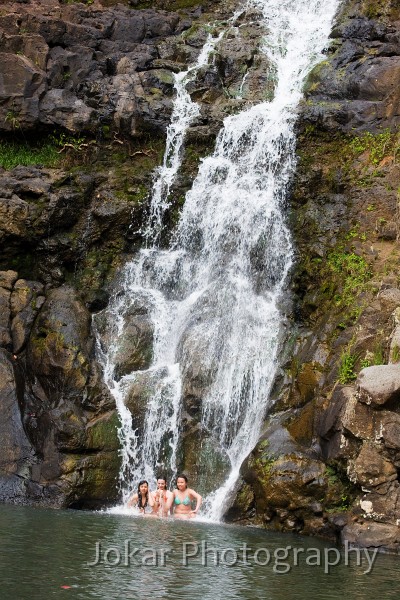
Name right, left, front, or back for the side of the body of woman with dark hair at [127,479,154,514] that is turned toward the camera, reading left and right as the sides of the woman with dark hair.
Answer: front

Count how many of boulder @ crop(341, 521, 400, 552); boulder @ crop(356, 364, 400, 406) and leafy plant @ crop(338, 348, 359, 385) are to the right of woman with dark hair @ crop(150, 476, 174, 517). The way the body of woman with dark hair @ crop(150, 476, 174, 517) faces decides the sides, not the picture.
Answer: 0

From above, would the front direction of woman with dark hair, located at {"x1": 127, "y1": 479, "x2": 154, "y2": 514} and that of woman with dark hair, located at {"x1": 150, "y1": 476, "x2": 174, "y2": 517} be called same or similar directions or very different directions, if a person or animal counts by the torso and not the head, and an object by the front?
same or similar directions

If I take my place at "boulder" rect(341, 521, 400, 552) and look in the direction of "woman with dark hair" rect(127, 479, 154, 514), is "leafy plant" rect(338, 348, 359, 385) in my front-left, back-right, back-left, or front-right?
front-right

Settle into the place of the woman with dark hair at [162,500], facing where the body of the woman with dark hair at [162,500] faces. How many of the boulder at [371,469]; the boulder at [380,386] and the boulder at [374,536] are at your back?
0

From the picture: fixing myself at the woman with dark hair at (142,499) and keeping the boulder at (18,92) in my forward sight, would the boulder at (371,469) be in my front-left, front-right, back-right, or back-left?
back-right

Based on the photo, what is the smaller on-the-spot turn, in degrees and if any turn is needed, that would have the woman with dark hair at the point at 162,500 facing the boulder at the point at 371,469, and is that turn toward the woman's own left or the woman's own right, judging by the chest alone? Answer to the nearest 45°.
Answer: approximately 45° to the woman's own left

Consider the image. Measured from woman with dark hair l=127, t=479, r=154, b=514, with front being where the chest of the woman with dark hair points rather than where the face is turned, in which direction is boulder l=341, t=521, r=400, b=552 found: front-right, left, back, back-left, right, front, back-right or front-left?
front-left

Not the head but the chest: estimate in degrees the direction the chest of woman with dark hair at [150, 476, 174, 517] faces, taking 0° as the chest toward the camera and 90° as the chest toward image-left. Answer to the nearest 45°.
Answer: approximately 0°

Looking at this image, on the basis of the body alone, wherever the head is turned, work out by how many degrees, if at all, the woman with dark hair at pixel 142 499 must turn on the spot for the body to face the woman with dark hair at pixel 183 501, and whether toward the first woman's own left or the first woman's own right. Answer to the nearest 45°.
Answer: approximately 45° to the first woman's own left

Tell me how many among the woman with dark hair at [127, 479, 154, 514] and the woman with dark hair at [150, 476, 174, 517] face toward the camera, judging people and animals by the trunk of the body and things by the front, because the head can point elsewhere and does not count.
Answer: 2

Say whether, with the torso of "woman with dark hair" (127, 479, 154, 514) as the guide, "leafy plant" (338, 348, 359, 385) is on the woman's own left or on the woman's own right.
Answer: on the woman's own left
